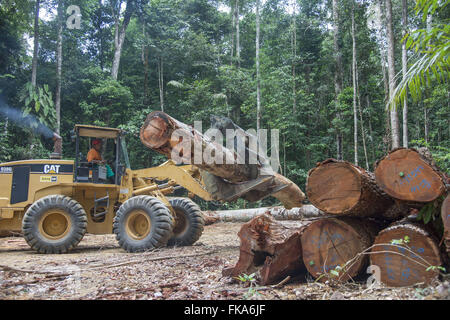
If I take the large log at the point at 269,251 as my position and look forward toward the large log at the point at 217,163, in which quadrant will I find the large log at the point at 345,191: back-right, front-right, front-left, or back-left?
front-right

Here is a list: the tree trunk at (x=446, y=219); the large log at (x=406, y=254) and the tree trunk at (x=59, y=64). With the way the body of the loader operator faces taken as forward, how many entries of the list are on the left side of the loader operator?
1

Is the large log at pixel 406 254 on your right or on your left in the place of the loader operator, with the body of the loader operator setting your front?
on your right

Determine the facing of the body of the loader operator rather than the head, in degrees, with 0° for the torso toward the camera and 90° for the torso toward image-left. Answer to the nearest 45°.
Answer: approximately 270°

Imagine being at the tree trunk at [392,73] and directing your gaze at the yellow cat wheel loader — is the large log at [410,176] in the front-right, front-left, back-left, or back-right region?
front-left

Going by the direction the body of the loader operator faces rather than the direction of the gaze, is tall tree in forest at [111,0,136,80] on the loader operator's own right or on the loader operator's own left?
on the loader operator's own left

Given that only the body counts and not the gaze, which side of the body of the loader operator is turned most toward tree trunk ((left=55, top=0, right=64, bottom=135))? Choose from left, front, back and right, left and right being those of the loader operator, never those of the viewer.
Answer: left

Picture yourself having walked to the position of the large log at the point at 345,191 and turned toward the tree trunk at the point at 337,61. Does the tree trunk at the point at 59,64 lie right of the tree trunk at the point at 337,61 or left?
left

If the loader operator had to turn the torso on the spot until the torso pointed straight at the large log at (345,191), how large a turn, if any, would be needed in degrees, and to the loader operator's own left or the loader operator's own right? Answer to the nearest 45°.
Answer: approximately 45° to the loader operator's own right

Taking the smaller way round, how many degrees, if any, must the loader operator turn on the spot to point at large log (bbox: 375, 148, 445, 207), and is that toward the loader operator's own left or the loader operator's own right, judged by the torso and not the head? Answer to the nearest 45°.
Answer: approximately 45° to the loader operator's own right

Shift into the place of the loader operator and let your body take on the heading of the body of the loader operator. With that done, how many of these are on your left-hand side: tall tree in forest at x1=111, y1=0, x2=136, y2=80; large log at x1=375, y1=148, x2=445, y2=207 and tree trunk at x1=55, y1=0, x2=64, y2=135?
2
